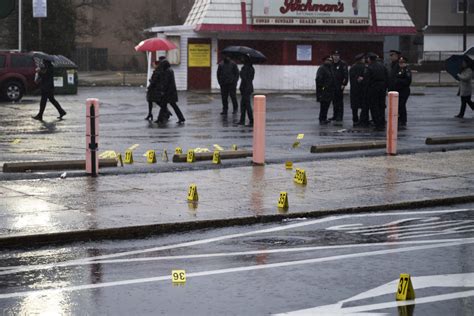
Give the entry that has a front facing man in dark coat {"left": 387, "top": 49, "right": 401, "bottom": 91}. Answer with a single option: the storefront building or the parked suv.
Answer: the storefront building

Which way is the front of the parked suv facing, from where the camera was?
facing to the left of the viewer

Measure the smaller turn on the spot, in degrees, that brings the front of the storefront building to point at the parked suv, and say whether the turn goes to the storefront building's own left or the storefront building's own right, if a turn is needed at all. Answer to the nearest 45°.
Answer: approximately 45° to the storefront building's own right

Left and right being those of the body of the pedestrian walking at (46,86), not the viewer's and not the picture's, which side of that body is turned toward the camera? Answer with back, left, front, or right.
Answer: left

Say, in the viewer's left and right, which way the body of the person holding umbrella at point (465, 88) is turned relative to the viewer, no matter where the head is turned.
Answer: facing to the left of the viewer
